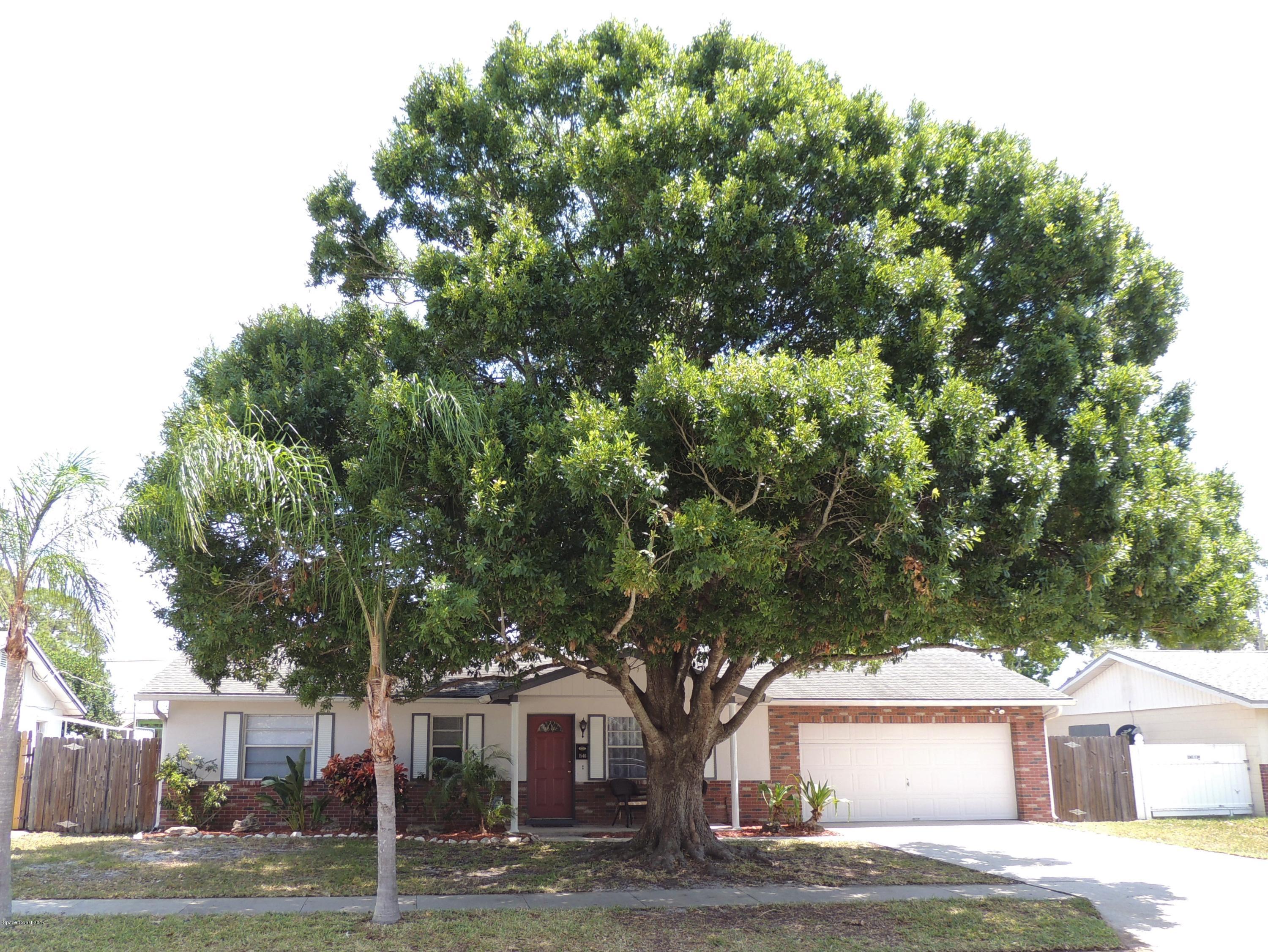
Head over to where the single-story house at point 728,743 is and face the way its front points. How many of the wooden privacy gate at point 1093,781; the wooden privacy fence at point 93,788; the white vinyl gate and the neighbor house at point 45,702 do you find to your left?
2

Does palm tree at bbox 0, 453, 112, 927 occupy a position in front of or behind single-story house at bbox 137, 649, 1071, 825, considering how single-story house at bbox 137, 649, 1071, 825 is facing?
in front

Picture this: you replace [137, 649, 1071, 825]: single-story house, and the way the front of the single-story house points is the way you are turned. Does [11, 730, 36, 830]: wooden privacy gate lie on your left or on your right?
on your right

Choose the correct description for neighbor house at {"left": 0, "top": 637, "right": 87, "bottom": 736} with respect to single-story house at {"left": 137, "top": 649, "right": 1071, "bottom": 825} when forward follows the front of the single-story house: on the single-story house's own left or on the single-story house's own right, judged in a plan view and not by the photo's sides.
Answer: on the single-story house's own right

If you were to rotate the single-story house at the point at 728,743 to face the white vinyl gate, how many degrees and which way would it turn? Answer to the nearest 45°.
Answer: approximately 90° to its left

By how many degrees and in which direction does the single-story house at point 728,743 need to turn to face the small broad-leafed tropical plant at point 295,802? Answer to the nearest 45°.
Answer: approximately 90° to its right

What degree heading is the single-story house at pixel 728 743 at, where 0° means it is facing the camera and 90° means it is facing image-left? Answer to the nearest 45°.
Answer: approximately 0°

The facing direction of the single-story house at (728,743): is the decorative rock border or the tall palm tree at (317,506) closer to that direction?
the tall palm tree

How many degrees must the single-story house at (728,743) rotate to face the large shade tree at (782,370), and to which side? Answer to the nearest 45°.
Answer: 0° — it already faces it

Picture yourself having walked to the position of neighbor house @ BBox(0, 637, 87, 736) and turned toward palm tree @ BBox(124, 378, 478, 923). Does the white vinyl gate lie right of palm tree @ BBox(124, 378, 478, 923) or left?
left

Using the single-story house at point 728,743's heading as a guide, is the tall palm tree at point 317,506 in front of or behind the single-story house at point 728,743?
in front

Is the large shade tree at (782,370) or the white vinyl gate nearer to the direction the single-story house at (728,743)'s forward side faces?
the large shade tree

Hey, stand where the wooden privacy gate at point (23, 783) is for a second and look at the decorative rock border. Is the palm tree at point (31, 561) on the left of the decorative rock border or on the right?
right

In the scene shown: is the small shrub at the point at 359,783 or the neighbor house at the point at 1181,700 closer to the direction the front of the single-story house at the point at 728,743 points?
the small shrub

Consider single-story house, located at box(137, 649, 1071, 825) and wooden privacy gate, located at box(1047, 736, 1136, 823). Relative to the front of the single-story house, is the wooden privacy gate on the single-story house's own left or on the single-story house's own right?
on the single-story house's own left
